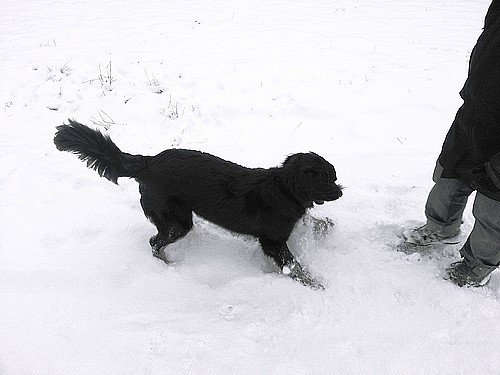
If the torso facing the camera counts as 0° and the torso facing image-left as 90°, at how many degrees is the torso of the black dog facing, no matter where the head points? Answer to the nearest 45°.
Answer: approximately 270°
